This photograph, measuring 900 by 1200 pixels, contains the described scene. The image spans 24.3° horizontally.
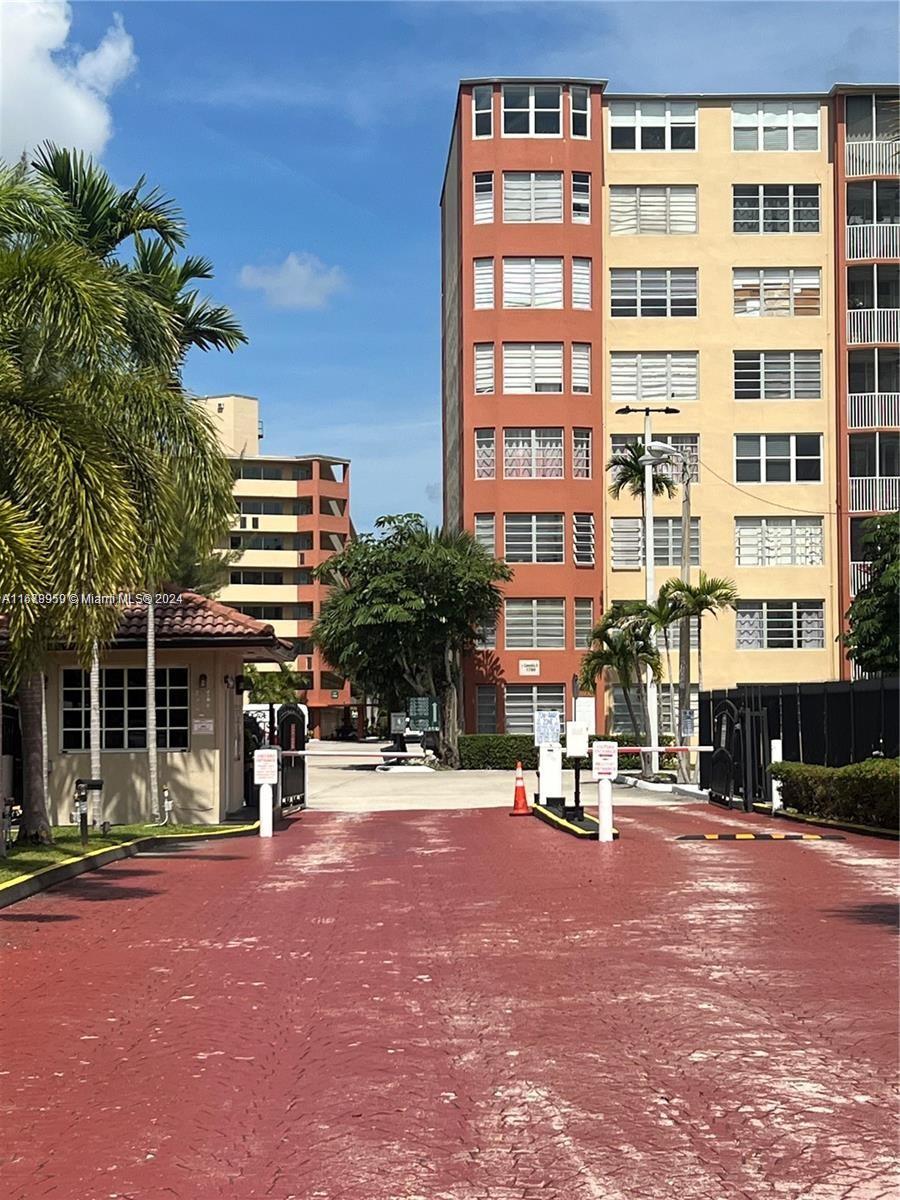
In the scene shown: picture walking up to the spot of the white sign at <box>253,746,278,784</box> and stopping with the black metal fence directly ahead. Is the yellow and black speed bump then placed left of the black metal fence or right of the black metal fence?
right

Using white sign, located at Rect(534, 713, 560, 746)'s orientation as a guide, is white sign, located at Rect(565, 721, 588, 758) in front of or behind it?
in front

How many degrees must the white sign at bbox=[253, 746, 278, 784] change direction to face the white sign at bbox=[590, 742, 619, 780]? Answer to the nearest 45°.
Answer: approximately 45° to its left

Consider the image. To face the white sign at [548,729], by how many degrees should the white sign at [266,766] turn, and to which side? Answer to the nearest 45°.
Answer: approximately 135° to its left

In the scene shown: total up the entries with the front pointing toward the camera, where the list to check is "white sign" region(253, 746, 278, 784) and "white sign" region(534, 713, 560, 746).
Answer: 2

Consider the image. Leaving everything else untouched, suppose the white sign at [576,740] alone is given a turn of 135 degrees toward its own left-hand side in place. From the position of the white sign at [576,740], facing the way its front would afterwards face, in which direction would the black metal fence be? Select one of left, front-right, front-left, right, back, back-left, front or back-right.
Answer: front

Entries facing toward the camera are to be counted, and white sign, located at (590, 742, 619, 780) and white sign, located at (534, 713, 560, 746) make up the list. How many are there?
2

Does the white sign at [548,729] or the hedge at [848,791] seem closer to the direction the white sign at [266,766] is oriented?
the hedge
